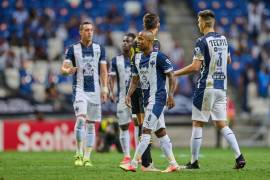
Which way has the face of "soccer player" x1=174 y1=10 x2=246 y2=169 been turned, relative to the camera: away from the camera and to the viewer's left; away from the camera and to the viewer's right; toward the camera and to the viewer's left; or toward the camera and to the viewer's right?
away from the camera and to the viewer's left

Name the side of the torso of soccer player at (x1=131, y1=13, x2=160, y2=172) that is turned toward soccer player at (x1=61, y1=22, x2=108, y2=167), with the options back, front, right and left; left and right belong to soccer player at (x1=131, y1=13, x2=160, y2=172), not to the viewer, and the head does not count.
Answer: left

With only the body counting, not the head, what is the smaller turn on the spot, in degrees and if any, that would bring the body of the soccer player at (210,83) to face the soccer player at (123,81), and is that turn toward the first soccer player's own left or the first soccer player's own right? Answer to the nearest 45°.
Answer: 0° — they already face them

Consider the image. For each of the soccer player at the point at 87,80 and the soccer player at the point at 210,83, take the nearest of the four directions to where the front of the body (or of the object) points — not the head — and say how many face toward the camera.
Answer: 1

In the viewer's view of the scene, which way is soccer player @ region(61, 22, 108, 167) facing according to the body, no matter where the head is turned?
toward the camera

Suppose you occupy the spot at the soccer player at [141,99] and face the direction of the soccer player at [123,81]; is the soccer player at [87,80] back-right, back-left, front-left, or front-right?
front-left

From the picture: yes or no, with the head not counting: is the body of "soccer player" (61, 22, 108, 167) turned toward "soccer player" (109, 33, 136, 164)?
no

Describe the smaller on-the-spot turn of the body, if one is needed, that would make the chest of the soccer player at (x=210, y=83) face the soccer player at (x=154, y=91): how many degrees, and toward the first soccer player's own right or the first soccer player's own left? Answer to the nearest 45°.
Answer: approximately 90° to the first soccer player's own left

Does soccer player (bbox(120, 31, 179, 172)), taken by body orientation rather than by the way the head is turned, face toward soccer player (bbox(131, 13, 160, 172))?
no

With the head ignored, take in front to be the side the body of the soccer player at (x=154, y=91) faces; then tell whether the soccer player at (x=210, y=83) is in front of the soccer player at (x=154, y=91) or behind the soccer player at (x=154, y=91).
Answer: behind

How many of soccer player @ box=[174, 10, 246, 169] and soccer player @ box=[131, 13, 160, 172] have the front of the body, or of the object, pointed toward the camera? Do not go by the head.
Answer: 0

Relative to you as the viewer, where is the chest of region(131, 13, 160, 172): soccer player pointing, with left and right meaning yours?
facing away from the viewer and to the right of the viewer
